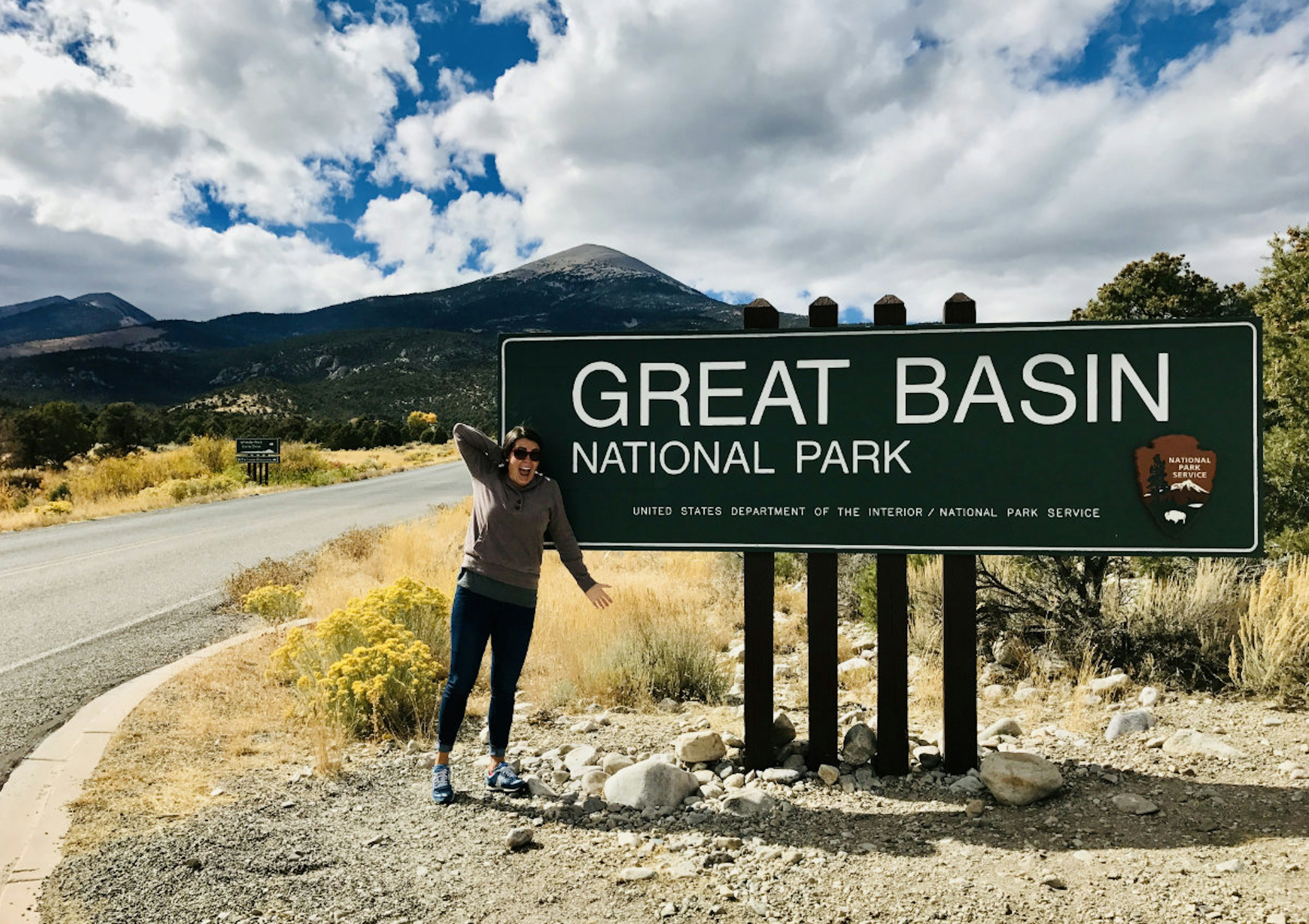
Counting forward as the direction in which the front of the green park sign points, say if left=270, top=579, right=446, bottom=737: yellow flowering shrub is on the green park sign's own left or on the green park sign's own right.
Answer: on the green park sign's own right

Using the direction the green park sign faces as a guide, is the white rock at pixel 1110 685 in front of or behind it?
behind

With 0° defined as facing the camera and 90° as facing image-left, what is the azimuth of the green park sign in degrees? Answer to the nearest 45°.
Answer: approximately 0°

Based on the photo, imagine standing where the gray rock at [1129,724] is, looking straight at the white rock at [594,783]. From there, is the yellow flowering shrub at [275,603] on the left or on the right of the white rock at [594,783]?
right

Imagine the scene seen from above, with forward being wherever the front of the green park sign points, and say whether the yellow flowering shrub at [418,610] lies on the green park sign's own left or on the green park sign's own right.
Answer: on the green park sign's own right

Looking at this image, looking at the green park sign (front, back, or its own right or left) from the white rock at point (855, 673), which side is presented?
back
